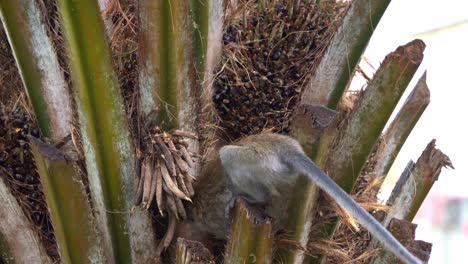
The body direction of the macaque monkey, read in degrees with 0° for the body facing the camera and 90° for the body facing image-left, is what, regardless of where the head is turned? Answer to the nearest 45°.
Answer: approximately 90°
